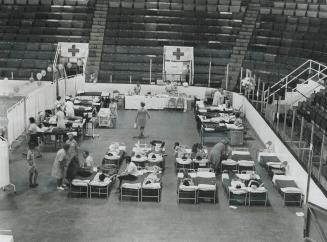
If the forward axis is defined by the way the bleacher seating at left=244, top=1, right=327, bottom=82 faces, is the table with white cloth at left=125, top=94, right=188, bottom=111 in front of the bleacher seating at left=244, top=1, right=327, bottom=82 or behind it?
in front

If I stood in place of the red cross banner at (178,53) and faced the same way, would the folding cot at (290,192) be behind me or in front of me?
in front

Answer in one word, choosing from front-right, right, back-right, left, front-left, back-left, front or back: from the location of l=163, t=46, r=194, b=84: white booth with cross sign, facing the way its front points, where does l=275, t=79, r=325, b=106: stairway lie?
front-left

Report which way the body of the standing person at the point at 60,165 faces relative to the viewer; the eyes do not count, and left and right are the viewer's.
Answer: facing to the right of the viewer

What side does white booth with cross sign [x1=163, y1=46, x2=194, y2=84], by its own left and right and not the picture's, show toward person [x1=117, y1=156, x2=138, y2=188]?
front

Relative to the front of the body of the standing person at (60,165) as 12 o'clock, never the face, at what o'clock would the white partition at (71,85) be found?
The white partition is roughly at 9 o'clock from the standing person.
